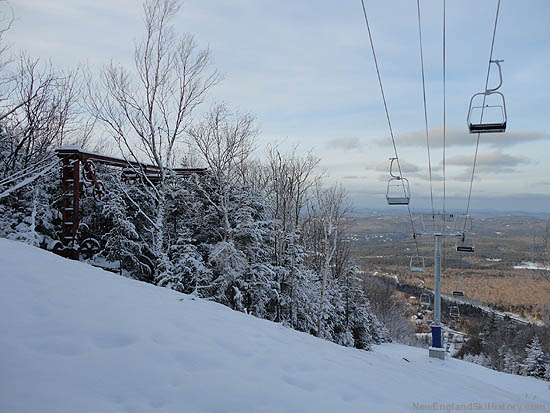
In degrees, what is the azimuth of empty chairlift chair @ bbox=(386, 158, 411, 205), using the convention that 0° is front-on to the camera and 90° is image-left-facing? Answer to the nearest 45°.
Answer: approximately 0°

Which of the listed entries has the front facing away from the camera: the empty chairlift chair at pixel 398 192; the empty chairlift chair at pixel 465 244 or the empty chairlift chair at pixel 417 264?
the empty chairlift chair at pixel 465 244

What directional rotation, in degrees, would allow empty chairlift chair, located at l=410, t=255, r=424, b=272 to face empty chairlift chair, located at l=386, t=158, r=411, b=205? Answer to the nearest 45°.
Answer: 0° — it already faces it

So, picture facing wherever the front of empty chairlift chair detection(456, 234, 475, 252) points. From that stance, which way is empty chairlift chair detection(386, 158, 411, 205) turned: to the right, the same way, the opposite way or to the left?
the opposite way

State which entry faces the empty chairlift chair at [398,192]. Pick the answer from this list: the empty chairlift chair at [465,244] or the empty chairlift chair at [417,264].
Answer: the empty chairlift chair at [417,264]
